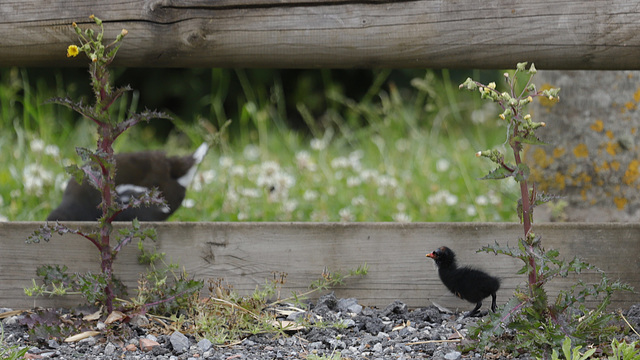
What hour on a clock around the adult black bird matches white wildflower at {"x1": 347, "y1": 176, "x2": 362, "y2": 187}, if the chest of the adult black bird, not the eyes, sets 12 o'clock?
The white wildflower is roughly at 5 o'clock from the adult black bird.

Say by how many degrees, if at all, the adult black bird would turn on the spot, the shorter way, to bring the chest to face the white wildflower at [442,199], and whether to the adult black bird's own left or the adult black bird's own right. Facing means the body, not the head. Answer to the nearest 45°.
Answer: approximately 180°

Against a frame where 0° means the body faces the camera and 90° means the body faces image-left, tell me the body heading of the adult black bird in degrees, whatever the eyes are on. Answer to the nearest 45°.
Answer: approximately 90°

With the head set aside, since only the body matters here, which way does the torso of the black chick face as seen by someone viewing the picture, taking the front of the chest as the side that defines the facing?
to the viewer's left

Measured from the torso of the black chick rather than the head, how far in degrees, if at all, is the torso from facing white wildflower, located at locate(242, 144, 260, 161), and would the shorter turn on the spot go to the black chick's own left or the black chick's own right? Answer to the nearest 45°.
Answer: approximately 45° to the black chick's own right

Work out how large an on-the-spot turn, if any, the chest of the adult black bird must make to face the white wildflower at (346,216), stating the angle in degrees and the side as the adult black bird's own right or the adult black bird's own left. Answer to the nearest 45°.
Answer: approximately 180°

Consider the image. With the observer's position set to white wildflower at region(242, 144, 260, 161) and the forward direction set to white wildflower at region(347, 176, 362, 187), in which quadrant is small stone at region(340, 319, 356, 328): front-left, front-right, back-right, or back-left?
front-right

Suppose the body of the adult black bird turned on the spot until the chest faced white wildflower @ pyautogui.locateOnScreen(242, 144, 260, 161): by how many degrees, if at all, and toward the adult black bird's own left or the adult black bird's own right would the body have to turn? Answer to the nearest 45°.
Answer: approximately 135° to the adult black bird's own right

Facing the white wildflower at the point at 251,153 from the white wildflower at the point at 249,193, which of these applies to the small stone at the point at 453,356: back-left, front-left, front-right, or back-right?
back-right

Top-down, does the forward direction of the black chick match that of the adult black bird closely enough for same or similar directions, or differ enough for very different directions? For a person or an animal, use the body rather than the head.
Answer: same or similar directions

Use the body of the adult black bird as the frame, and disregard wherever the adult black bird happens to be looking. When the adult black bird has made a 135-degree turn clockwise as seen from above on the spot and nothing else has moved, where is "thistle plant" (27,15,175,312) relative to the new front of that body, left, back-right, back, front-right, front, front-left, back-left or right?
back-right

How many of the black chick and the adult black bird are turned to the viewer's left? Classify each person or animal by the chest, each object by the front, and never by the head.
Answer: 2

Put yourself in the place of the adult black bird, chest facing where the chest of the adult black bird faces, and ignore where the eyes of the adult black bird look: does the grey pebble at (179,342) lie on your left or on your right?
on your left

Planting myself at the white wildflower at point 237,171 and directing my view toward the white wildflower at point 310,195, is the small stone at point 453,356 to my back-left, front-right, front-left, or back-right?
front-right

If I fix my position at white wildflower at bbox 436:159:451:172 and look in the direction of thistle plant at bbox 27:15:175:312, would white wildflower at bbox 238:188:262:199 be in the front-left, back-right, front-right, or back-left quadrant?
front-right
